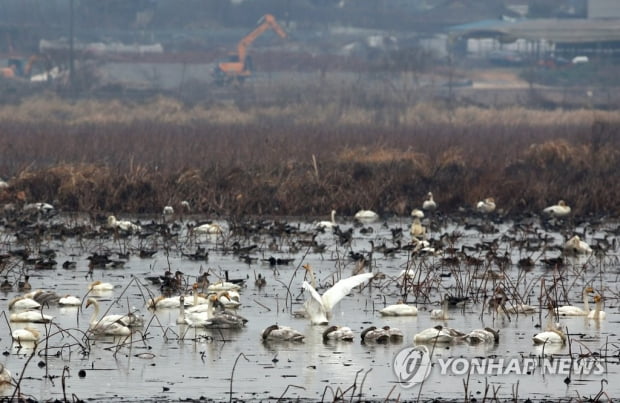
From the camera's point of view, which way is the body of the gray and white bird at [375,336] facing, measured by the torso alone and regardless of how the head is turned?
to the viewer's left

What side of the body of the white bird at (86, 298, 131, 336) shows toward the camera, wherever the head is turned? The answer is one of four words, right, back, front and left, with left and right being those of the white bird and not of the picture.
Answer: left

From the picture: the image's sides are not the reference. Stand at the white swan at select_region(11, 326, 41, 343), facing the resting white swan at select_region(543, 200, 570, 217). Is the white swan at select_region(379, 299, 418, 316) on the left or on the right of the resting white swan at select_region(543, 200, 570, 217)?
right

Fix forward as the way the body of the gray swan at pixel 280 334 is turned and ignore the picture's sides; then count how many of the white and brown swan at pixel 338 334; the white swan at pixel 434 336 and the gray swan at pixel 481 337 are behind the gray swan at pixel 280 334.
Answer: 3

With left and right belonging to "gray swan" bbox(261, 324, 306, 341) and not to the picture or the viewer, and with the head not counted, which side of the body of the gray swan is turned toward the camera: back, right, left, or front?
left

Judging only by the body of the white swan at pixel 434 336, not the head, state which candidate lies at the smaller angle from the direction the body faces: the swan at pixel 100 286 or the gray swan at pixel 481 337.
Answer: the swan at pixel 100 286

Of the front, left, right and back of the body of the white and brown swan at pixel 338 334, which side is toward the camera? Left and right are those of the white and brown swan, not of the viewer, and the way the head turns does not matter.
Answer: left

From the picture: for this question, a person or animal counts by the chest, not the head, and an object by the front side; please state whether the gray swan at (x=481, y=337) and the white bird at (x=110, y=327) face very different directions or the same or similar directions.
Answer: very different directions
